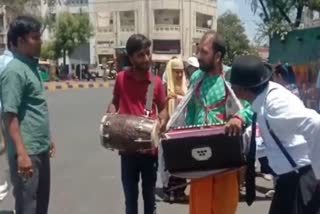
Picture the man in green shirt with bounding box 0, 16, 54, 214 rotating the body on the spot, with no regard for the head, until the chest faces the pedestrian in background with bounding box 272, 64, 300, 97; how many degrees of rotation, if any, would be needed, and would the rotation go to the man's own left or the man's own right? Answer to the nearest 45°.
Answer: approximately 45° to the man's own left

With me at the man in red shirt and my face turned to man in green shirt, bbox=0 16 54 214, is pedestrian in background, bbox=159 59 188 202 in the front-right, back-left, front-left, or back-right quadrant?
back-right

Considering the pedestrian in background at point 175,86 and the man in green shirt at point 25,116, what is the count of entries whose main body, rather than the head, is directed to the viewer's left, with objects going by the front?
0

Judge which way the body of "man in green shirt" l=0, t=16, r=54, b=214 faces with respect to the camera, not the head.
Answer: to the viewer's right

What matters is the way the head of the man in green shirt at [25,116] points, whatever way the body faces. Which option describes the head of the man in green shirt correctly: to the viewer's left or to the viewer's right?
to the viewer's right

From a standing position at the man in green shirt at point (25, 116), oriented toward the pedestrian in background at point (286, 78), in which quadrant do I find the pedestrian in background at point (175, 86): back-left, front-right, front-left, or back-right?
front-left

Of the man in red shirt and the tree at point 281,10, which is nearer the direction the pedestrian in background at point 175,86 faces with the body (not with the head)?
the man in red shirt

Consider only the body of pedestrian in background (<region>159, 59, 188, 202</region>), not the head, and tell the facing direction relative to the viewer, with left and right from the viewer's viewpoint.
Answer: facing the viewer and to the right of the viewer

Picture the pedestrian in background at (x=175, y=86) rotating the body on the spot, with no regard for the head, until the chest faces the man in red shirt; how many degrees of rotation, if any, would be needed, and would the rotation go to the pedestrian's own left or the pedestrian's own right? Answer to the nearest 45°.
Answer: approximately 45° to the pedestrian's own right

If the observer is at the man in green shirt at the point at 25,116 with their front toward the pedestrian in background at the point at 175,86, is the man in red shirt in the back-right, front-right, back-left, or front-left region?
front-right

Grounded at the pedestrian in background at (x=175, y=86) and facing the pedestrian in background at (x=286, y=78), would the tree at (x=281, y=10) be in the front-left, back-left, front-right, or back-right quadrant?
front-left

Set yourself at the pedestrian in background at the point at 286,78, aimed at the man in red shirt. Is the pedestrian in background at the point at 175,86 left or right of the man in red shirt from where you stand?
right
